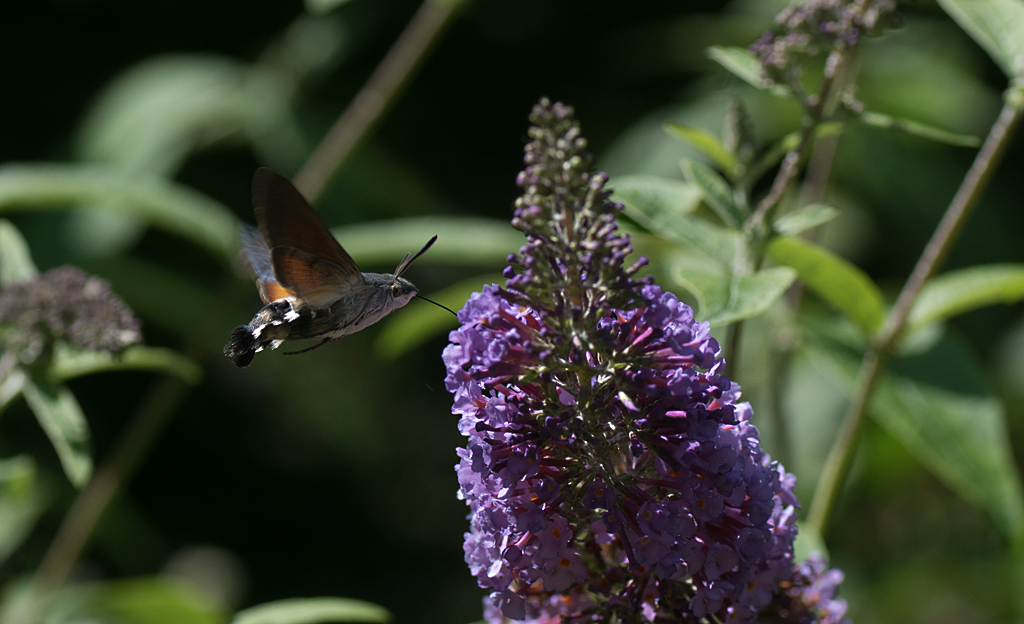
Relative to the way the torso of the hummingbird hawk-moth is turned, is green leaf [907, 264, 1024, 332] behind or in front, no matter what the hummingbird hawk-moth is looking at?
in front

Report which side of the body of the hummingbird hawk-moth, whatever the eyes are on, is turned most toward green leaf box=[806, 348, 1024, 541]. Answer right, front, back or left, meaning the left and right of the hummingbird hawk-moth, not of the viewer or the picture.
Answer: front

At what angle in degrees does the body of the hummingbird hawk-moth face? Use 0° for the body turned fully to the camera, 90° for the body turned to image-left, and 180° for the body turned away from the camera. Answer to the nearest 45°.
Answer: approximately 270°

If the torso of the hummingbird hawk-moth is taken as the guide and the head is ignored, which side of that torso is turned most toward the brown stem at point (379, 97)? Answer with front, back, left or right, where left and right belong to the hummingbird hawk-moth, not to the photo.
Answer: left

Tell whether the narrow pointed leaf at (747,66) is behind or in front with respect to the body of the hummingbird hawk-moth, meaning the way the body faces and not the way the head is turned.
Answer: in front

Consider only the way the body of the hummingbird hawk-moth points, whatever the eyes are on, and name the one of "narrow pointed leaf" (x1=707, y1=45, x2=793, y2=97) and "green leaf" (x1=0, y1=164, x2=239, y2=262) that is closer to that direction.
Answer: the narrow pointed leaf
